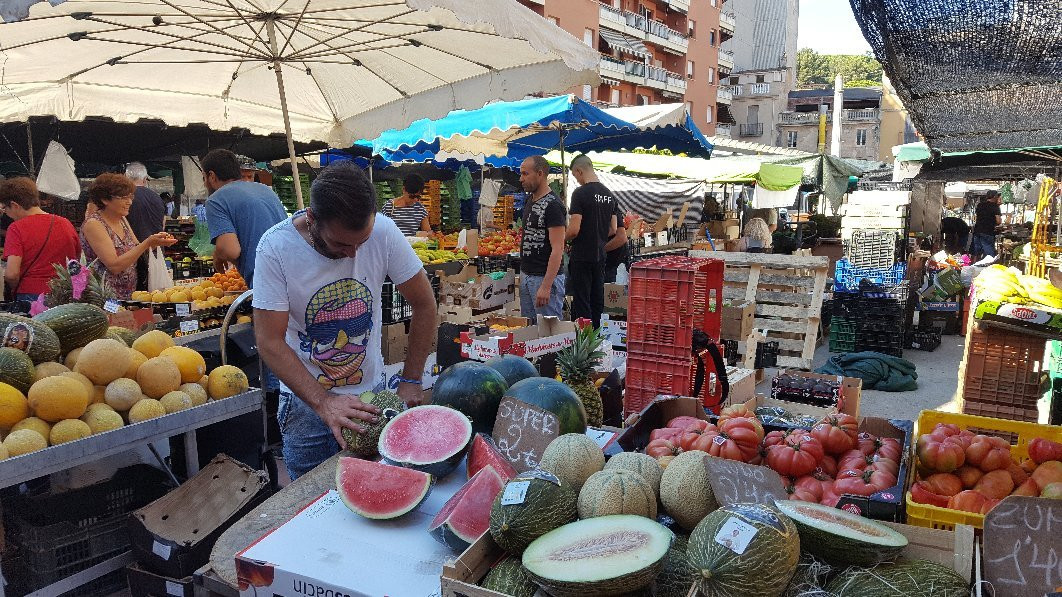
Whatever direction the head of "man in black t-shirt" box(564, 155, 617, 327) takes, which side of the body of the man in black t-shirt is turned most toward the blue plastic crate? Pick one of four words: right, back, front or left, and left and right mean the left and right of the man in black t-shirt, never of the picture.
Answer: right

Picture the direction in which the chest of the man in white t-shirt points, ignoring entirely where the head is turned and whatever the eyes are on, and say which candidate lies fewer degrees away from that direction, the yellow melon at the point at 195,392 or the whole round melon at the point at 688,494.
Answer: the whole round melon

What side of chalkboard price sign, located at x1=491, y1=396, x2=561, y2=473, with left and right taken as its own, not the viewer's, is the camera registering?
front

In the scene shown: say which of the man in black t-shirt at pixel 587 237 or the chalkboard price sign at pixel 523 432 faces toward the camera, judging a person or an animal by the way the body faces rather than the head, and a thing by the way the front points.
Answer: the chalkboard price sign

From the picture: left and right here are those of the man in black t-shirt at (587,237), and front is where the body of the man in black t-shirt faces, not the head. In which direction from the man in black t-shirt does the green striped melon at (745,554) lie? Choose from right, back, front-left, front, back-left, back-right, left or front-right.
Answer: back-left

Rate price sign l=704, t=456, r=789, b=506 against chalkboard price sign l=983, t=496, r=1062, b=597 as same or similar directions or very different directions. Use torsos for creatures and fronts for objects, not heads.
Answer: same or similar directions

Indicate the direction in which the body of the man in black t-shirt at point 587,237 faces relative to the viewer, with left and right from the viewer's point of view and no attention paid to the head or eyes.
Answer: facing away from the viewer and to the left of the viewer

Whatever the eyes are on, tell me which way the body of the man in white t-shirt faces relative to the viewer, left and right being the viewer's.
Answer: facing the viewer and to the right of the viewer

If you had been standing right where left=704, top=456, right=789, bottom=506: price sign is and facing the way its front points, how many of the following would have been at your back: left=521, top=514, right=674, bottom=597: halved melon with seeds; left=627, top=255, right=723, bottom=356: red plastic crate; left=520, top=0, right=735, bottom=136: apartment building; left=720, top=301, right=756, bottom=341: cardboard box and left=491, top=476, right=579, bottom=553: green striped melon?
3

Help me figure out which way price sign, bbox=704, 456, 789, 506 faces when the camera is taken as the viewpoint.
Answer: facing the viewer

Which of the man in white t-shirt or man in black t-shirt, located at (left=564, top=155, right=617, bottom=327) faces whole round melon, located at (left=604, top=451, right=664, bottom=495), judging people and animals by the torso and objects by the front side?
the man in white t-shirt

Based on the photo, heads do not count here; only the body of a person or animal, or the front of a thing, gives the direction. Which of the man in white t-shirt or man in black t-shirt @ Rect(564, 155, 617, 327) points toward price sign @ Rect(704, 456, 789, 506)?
the man in white t-shirt

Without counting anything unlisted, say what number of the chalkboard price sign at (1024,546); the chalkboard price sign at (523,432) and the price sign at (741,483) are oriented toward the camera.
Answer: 3

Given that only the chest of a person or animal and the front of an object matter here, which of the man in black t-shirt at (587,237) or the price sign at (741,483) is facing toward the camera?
the price sign
